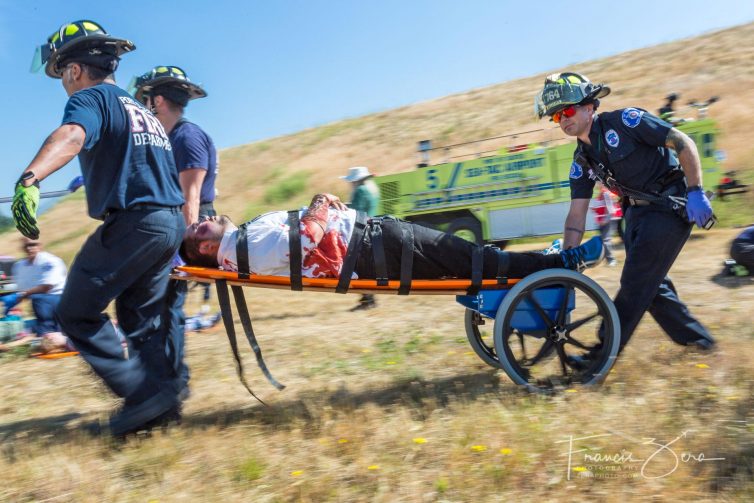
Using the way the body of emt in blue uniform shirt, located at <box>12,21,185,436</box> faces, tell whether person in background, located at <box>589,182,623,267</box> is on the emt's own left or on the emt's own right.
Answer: on the emt's own right

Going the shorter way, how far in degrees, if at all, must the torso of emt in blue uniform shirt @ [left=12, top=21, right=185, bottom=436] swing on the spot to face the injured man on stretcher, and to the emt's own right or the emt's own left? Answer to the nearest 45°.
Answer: approximately 135° to the emt's own right

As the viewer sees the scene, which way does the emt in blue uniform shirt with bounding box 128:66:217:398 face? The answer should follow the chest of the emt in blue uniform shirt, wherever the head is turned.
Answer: to the viewer's left

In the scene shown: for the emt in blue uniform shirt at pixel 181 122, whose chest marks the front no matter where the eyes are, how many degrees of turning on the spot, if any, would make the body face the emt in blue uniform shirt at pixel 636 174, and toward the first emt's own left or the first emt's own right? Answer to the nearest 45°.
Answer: approximately 135° to the first emt's own left

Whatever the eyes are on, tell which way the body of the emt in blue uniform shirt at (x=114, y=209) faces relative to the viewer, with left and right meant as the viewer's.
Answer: facing away from the viewer and to the left of the viewer

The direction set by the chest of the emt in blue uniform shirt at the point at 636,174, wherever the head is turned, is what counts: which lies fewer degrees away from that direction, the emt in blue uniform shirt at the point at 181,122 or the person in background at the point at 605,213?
the emt in blue uniform shirt

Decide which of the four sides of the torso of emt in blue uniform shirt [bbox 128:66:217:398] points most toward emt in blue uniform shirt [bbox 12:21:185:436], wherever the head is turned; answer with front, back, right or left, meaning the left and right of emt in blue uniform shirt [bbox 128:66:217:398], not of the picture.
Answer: left

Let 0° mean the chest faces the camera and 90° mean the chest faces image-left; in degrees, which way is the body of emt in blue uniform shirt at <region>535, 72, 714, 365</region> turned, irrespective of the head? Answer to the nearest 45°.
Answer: approximately 45°

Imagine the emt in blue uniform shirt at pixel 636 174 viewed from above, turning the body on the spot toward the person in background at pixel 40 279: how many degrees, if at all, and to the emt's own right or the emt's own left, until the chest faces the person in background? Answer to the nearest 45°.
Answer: approximately 45° to the emt's own right
